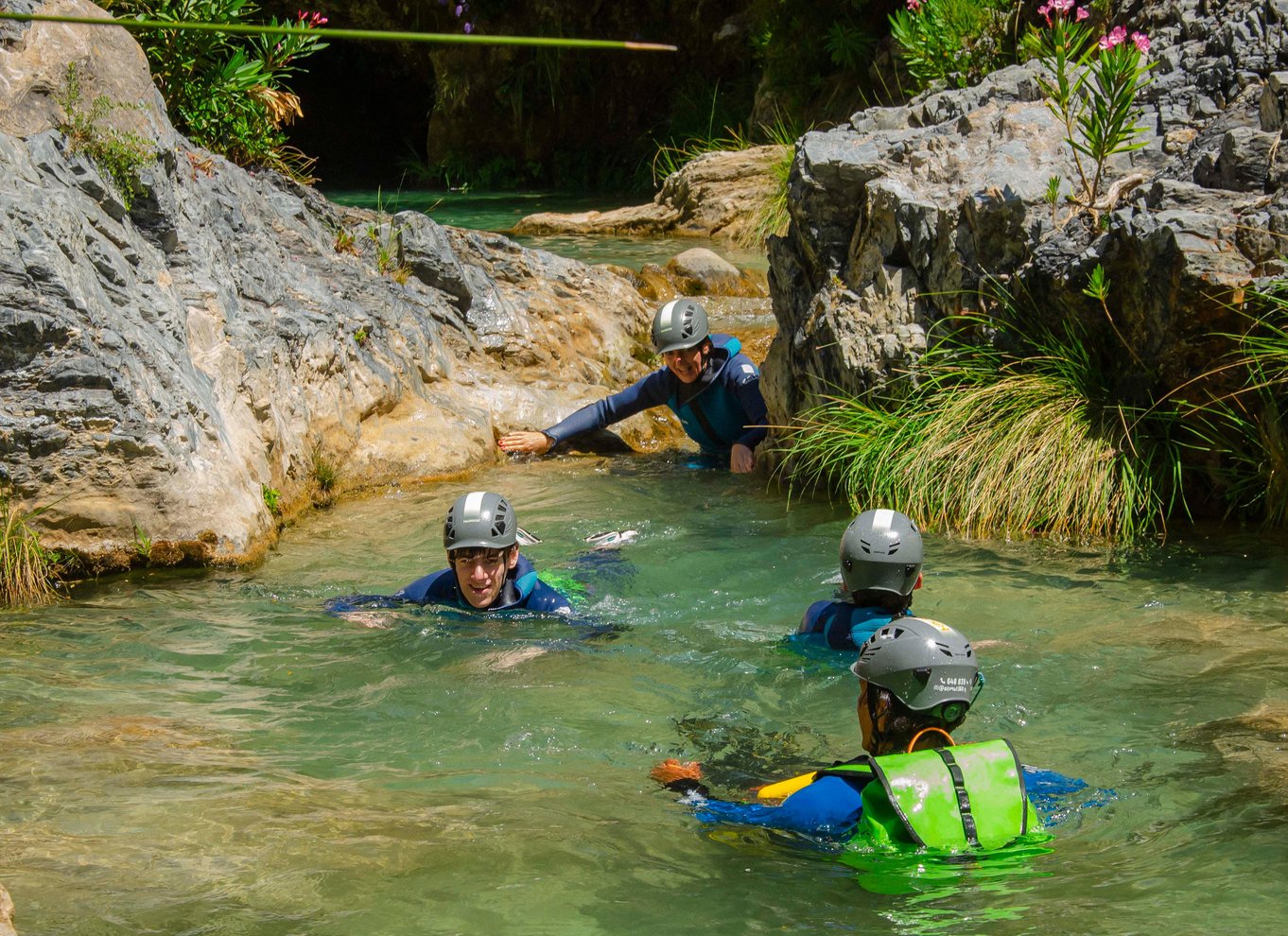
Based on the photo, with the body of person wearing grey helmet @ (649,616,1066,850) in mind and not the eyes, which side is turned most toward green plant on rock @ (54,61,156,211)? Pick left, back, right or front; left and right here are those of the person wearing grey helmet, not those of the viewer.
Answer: front

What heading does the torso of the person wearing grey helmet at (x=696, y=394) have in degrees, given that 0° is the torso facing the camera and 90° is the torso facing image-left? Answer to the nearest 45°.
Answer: approximately 45°

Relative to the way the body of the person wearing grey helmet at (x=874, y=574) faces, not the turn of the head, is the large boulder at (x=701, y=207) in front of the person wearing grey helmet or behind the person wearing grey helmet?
in front

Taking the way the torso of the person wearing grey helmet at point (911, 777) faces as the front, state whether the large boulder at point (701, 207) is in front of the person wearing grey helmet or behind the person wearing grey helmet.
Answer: in front

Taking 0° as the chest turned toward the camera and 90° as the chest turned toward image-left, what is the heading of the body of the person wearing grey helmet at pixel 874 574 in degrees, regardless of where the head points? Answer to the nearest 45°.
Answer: approximately 180°

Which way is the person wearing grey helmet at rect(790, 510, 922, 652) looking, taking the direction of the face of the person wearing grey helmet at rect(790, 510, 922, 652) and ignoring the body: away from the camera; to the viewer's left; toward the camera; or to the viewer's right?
away from the camera

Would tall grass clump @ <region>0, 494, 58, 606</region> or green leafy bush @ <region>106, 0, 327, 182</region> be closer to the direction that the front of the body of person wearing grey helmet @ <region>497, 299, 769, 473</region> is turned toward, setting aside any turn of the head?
the tall grass clump

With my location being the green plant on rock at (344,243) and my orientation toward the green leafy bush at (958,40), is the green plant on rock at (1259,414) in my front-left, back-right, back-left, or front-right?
front-right

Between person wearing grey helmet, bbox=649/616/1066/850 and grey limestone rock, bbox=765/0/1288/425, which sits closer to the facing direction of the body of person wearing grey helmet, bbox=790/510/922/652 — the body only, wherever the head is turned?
the grey limestone rock

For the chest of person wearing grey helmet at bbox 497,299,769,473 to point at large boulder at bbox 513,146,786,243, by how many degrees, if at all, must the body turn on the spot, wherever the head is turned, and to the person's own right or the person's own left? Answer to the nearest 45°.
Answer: approximately 135° to the person's own right

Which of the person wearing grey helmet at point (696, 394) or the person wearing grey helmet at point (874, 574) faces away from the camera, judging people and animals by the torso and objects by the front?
the person wearing grey helmet at point (874, 574)

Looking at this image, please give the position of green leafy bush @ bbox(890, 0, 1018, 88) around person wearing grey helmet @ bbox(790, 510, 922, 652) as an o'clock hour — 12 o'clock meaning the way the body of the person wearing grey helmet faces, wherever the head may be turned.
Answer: The green leafy bush is roughly at 12 o'clock from the person wearing grey helmet.

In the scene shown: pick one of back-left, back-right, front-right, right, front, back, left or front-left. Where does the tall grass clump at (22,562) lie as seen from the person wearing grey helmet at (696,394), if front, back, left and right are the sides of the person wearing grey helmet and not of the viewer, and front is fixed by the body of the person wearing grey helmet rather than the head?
front

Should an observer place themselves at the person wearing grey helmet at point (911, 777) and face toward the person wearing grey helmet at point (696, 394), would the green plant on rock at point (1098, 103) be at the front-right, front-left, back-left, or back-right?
front-right

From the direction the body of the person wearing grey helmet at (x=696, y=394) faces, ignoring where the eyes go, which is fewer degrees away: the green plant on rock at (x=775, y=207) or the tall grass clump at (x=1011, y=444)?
the tall grass clump

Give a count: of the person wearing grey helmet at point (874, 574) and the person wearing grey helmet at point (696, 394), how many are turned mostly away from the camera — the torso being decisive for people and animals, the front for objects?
1
